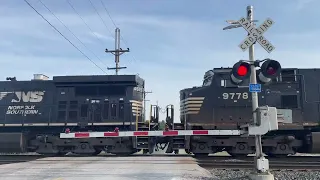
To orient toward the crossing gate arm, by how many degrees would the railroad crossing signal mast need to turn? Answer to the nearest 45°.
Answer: approximately 135° to its right

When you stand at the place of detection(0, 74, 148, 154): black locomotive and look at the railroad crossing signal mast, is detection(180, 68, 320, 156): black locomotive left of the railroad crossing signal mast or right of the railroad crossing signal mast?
left

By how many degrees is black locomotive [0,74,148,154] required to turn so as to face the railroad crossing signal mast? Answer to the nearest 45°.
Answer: approximately 135° to its left

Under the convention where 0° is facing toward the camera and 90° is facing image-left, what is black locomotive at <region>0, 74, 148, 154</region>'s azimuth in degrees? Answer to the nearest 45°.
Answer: approximately 90°

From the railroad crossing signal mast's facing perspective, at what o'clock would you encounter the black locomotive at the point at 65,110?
The black locomotive is roughly at 4 o'clock from the railroad crossing signal mast.

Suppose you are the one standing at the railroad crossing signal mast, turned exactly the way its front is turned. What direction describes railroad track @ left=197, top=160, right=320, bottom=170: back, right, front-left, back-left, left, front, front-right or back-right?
back

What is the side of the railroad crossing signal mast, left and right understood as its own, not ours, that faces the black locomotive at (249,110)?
back

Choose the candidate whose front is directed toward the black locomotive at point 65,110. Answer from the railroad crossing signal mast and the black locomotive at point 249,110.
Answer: the black locomotive at point 249,110

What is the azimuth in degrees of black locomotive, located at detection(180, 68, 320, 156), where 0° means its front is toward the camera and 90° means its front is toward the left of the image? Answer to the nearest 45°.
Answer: approximately 90°

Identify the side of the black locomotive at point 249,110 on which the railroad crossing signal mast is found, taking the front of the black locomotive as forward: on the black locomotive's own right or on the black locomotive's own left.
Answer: on the black locomotive's own left

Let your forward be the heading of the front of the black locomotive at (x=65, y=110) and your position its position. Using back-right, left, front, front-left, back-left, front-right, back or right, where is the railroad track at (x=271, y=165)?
back-left

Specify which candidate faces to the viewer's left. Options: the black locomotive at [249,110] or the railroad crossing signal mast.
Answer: the black locomotive

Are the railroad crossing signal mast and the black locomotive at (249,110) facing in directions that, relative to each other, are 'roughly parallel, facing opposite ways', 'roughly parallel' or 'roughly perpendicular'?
roughly perpendicular
